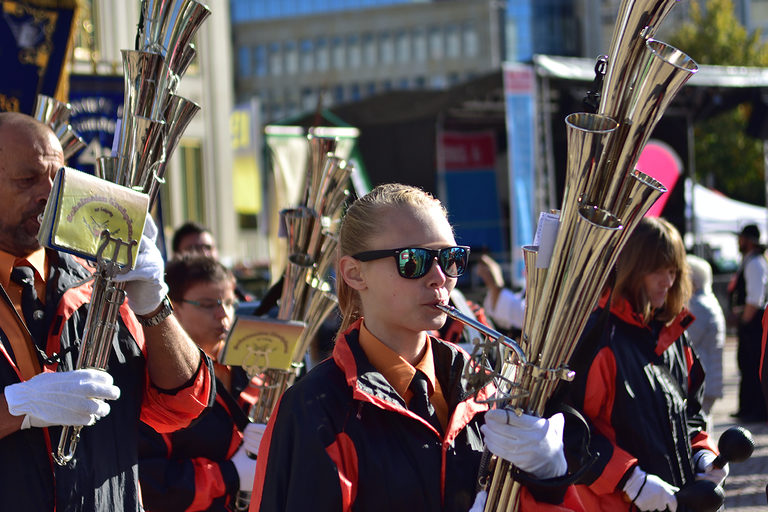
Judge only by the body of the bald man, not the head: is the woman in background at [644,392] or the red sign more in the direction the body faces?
the woman in background

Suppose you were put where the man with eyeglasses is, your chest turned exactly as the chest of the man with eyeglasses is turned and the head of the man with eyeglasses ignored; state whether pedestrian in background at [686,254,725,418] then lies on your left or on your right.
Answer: on your left

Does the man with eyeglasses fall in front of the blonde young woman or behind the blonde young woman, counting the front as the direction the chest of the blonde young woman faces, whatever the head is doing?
behind

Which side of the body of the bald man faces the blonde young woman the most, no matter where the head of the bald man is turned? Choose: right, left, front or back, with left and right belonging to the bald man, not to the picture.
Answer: front

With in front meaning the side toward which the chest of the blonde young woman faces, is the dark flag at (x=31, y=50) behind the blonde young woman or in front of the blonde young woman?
behind

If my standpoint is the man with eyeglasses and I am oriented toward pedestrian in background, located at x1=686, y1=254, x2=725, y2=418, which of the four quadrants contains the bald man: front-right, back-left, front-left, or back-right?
back-right

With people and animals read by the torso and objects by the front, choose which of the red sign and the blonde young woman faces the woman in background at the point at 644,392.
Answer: the red sign

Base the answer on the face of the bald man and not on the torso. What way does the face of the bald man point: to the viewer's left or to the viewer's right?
to the viewer's right

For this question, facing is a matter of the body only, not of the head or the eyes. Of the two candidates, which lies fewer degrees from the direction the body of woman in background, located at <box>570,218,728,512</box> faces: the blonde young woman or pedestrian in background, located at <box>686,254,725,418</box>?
the blonde young woman

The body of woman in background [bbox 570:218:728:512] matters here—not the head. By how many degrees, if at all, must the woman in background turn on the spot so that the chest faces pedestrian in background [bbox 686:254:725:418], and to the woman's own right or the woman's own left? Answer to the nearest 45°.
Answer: approximately 135° to the woman's own left
